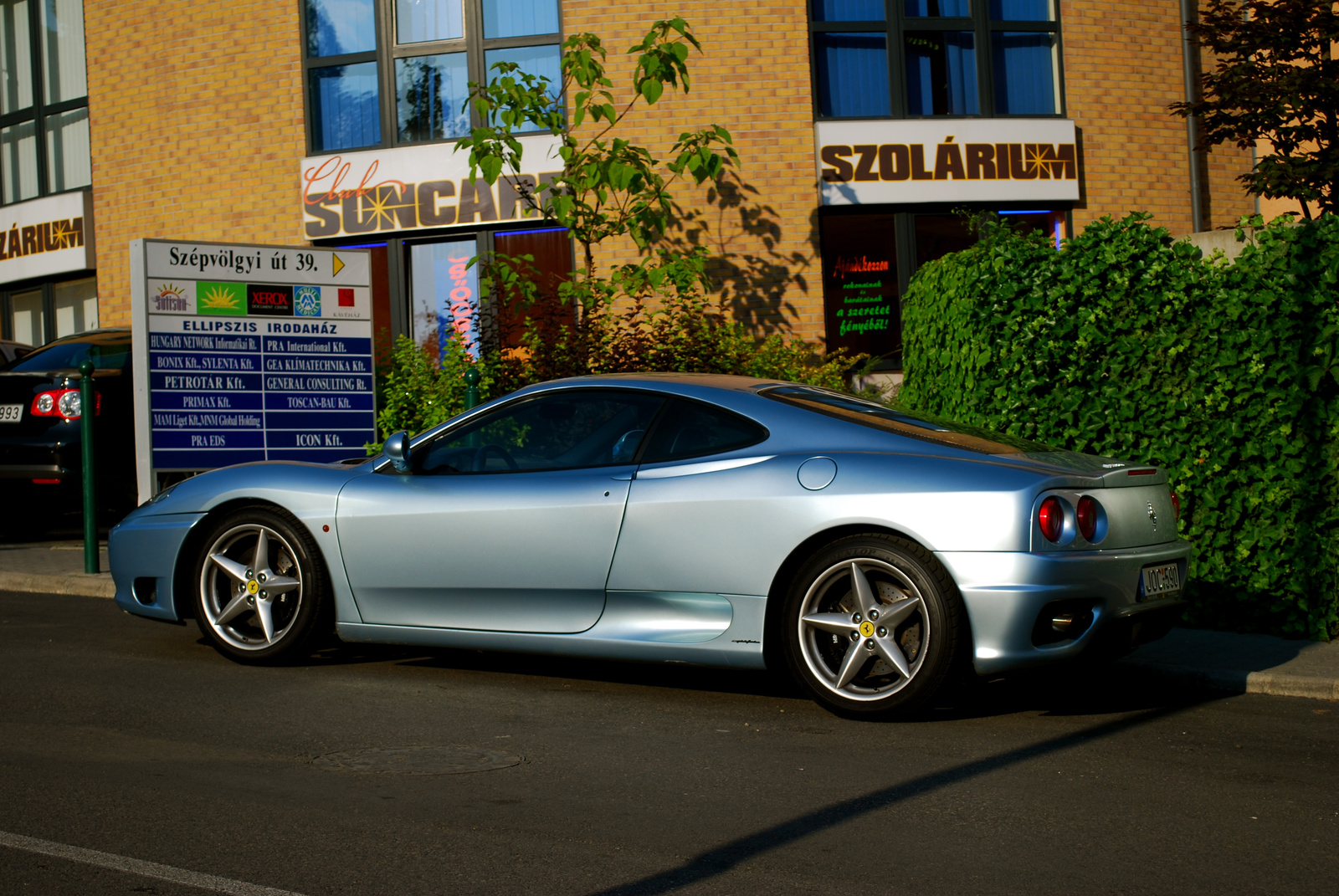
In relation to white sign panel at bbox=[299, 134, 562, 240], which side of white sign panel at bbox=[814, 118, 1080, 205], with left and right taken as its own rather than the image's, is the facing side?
right

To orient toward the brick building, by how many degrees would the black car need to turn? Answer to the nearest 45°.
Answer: approximately 45° to its right

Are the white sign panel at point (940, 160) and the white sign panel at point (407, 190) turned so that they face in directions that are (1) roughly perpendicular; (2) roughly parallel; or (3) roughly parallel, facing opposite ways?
roughly parallel

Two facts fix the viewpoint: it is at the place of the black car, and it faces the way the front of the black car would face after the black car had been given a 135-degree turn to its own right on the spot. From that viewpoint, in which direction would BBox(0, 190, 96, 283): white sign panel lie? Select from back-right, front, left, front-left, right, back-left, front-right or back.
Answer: back

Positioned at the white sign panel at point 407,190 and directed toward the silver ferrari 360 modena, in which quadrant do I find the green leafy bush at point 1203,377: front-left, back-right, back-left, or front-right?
front-left

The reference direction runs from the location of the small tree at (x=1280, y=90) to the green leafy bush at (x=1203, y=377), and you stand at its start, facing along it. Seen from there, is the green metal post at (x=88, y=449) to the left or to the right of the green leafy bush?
right

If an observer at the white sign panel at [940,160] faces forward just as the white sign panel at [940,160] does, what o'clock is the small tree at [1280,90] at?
The small tree is roughly at 10 o'clock from the white sign panel.

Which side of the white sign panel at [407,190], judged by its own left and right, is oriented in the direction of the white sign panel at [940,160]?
left

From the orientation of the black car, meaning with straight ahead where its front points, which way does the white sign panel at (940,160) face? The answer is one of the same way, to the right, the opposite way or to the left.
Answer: the opposite way

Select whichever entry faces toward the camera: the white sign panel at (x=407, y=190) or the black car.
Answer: the white sign panel

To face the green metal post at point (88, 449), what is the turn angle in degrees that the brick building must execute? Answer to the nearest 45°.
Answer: approximately 45° to its right

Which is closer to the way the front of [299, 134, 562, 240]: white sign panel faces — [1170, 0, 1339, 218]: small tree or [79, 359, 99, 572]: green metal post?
the green metal post

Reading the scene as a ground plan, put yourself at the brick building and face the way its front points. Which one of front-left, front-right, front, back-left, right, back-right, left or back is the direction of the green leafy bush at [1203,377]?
front

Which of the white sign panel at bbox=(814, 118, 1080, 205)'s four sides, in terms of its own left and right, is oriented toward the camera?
front

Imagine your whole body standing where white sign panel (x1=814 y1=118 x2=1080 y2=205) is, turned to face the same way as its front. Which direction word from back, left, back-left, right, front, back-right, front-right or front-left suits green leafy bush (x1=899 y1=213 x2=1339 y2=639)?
front

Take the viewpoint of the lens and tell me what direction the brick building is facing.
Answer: facing the viewer

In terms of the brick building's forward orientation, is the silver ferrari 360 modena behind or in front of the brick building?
in front

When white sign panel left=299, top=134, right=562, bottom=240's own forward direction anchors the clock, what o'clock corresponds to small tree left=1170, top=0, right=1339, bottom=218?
The small tree is roughly at 10 o'clock from the white sign panel.
